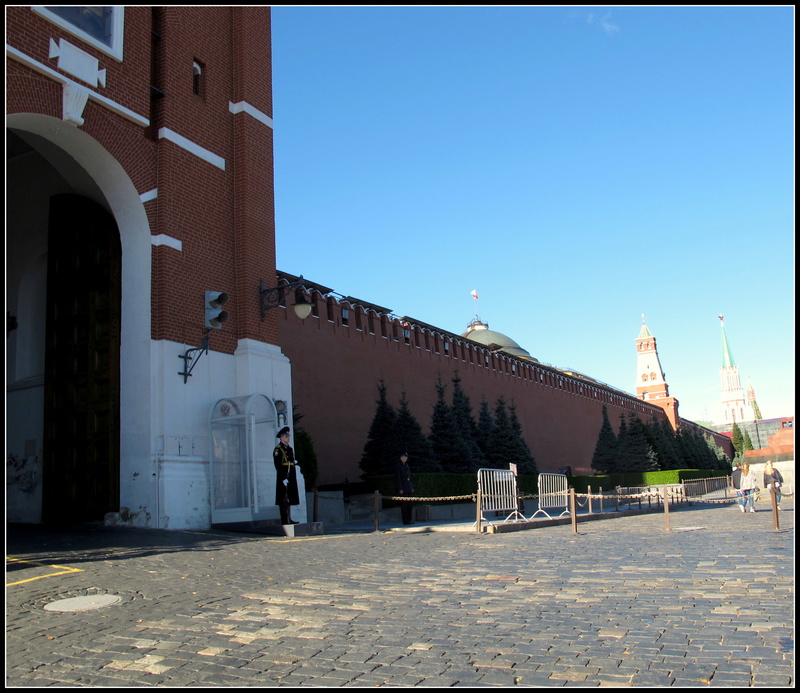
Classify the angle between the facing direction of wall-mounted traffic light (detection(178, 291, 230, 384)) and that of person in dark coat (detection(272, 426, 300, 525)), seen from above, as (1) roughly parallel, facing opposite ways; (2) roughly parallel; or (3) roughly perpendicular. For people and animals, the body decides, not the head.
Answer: roughly parallel

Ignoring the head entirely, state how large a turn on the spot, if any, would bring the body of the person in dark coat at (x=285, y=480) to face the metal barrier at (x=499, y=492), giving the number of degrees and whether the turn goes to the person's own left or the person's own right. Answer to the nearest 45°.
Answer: approximately 90° to the person's own left

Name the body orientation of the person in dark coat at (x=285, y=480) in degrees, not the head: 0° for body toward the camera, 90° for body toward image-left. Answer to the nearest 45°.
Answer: approximately 315°

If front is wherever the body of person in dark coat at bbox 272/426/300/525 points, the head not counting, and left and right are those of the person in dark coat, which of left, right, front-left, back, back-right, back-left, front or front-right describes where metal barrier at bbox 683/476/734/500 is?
left

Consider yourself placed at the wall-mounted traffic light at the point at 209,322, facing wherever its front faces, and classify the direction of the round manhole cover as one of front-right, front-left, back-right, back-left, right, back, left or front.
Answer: front-right

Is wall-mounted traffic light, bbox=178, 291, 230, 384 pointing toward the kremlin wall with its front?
no

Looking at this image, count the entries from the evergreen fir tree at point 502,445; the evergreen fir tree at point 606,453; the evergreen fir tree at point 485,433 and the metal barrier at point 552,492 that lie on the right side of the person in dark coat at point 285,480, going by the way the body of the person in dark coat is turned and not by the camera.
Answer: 0

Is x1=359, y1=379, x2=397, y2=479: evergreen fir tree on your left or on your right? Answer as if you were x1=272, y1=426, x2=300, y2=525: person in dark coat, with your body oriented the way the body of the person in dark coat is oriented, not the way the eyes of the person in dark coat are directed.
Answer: on your left

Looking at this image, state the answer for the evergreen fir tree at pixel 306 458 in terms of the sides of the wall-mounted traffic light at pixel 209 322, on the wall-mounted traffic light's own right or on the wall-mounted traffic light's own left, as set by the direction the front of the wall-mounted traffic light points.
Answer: on the wall-mounted traffic light's own left

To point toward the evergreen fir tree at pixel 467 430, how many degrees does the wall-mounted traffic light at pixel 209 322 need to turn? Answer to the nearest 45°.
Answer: approximately 90° to its left

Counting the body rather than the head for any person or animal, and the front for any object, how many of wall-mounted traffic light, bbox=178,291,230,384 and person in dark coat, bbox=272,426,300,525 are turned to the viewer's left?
0

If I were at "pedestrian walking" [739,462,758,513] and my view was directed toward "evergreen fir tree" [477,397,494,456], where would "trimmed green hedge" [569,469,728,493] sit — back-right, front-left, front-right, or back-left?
front-right

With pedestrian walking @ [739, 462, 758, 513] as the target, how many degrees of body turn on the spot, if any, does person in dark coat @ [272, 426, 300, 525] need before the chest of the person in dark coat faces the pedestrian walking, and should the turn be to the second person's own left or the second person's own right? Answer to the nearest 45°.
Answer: approximately 90° to the second person's own left

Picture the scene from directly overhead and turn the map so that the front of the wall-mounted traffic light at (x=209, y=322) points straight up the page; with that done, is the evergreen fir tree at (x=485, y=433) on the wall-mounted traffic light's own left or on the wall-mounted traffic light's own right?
on the wall-mounted traffic light's own left
